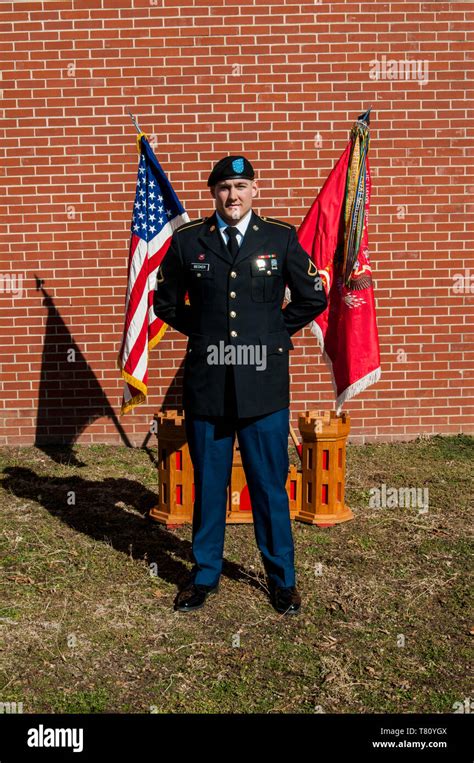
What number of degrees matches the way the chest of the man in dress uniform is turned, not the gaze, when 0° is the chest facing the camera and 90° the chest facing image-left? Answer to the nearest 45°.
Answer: approximately 0°

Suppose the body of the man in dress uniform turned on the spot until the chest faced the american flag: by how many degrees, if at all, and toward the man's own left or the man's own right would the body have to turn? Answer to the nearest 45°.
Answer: approximately 135° to the man's own right

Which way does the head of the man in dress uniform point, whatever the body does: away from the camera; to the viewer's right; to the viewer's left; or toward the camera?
toward the camera
